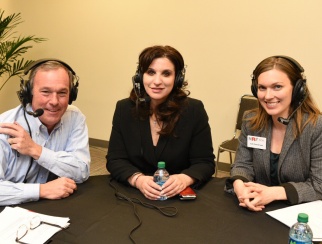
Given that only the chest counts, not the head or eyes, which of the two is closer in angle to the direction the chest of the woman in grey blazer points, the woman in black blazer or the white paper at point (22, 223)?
the white paper

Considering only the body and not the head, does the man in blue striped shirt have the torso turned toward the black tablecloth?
yes

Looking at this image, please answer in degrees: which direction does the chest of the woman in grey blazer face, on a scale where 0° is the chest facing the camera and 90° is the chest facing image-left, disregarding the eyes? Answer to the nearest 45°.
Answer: approximately 45°

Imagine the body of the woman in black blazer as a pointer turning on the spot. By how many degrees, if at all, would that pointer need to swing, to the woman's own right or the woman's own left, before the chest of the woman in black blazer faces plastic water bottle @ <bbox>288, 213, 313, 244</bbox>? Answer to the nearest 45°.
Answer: approximately 45° to the woman's own left

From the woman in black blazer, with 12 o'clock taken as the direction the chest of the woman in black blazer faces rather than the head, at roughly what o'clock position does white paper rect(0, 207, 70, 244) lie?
The white paper is roughly at 1 o'clock from the woman in black blazer.

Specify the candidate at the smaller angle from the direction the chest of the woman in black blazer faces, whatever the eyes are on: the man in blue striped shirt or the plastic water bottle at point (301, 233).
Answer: the plastic water bottle

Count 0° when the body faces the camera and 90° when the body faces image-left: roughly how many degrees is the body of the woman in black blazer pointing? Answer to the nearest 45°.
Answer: approximately 0°

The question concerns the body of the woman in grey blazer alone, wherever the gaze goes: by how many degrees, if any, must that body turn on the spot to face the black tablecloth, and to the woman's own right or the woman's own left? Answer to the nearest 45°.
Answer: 0° — they already face it

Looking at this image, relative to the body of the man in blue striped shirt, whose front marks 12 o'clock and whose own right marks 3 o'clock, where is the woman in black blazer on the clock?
The woman in black blazer is roughly at 10 o'clock from the man in blue striped shirt.
